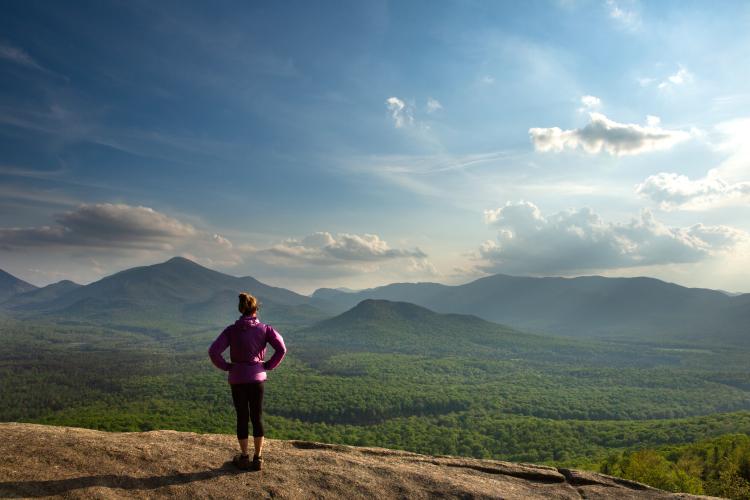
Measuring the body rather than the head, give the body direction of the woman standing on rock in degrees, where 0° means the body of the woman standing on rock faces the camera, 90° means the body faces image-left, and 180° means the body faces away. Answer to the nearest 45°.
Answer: approximately 180°
